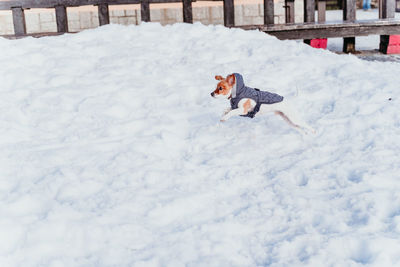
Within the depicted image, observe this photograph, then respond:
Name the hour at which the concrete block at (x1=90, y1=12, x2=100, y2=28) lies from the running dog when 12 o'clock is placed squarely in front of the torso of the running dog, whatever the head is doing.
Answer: The concrete block is roughly at 2 o'clock from the running dog.

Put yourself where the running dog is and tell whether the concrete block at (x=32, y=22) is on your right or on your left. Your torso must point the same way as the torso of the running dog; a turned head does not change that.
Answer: on your right

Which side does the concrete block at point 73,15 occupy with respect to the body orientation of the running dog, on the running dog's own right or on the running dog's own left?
on the running dog's own right

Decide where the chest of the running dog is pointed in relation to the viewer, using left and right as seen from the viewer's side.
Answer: facing to the left of the viewer

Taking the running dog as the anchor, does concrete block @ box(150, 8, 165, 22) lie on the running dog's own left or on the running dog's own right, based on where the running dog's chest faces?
on the running dog's own right

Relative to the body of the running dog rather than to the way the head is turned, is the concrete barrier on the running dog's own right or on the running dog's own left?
on the running dog's own right

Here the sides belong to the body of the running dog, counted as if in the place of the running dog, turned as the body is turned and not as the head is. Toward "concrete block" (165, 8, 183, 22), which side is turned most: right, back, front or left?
right

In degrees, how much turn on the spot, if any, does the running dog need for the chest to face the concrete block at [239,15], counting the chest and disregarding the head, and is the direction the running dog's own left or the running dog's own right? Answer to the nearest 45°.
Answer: approximately 90° to the running dog's own right

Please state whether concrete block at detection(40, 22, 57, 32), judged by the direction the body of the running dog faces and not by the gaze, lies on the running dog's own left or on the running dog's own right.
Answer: on the running dog's own right

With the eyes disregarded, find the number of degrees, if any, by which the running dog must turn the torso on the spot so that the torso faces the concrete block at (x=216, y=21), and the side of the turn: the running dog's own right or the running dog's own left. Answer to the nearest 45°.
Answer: approximately 90° to the running dog's own right

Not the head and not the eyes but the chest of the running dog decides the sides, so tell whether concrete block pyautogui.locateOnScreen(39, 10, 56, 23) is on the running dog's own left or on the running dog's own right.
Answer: on the running dog's own right

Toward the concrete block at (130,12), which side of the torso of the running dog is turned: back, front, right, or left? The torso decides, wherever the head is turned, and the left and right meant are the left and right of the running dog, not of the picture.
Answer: right
